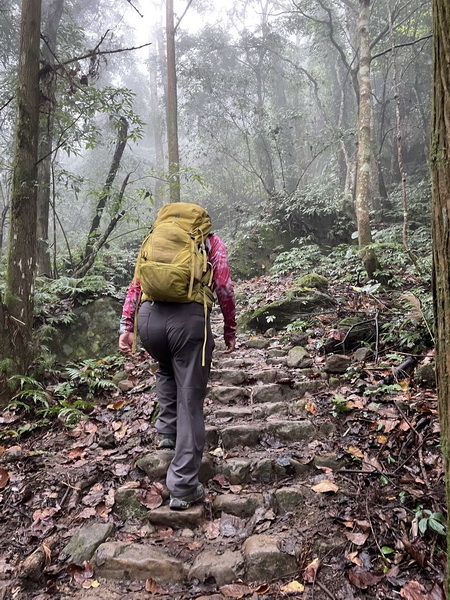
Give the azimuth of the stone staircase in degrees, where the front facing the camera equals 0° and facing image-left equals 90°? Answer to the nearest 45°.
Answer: approximately 0°

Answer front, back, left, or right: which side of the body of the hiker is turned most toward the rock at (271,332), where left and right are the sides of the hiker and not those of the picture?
front

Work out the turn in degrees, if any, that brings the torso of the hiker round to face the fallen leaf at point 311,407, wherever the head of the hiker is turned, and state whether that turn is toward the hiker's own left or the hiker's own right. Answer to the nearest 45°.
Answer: approximately 45° to the hiker's own right

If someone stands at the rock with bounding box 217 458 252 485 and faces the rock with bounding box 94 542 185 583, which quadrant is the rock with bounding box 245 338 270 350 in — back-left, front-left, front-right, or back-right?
back-right

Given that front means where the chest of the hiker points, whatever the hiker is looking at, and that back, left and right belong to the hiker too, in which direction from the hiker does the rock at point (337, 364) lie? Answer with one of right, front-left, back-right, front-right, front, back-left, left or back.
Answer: front-right

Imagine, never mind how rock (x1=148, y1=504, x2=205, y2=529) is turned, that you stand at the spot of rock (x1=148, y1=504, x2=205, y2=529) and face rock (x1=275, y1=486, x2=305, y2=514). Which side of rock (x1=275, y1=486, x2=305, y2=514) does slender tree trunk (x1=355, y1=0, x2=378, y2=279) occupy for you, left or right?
left

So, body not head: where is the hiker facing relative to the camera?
away from the camera
